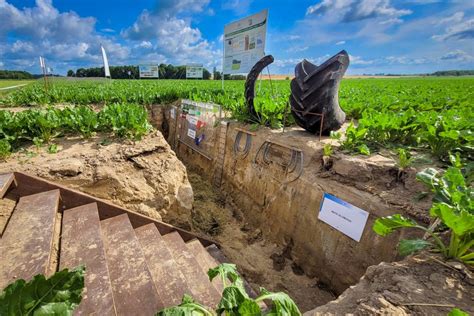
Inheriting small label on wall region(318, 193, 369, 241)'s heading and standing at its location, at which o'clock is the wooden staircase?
The wooden staircase is roughly at 12 o'clock from the small label on wall.

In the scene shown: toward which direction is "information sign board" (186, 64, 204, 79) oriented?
toward the camera

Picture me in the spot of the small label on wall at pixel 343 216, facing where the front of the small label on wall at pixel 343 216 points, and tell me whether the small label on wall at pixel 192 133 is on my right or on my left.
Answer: on my right

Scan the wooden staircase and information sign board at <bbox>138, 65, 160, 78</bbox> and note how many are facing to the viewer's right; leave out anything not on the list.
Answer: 1

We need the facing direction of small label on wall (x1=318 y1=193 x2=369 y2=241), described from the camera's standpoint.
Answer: facing the viewer and to the left of the viewer

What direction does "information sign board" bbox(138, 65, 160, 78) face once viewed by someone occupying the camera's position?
facing the viewer

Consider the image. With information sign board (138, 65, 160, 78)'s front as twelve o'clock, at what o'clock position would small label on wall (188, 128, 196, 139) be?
The small label on wall is roughly at 12 o'clock from the information sign board.

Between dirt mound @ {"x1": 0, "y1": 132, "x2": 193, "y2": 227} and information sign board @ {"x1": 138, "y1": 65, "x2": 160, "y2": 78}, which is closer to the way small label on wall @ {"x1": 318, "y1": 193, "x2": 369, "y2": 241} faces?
the dirt mound

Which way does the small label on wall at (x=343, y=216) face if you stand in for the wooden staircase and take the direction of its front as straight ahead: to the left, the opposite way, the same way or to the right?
the opposite way

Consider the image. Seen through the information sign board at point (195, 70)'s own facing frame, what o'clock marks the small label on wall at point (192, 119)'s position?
The small label on wall is roughly at 12 o'clock from the information sign board.

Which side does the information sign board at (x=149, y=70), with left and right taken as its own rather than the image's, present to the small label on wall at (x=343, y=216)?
front

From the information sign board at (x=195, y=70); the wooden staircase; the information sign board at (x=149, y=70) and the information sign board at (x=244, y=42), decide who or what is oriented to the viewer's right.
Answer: the wooden staircase

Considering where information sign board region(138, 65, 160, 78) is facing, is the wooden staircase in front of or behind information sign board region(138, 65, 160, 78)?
in front

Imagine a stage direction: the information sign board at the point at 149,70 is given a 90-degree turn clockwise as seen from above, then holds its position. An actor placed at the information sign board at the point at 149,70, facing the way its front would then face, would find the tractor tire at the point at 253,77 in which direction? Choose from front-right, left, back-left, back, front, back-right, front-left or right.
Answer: left
